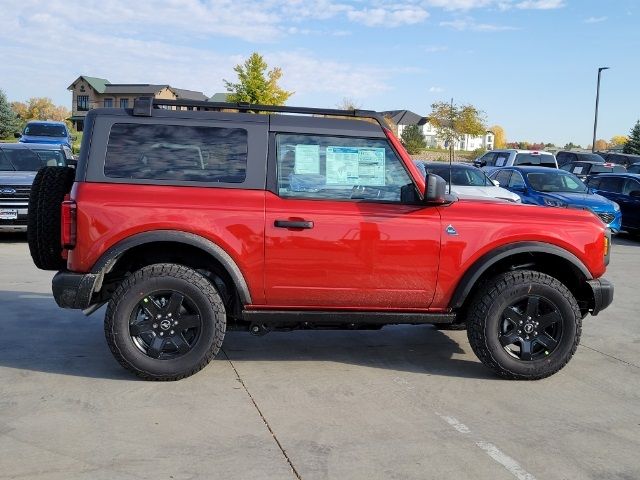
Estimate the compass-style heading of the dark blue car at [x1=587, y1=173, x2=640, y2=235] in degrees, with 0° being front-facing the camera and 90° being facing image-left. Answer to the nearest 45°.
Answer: approximately 315°

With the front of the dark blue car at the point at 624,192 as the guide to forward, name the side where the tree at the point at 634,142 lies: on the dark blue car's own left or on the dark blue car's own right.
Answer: on the dark blue car's own left

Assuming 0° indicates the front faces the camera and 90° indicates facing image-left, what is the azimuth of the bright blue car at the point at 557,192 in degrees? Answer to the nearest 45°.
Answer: approximately 315°

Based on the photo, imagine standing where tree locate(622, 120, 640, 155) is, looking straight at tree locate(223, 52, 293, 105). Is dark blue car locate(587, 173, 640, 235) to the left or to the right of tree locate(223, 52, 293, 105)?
left

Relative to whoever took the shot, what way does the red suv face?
facing to the right of the viewer

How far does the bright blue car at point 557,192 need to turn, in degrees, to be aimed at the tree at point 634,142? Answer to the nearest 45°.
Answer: approximately 135° to its left

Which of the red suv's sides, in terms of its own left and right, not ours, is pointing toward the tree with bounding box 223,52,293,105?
left

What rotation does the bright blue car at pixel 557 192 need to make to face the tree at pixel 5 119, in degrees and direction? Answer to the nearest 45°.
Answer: approximately 180°

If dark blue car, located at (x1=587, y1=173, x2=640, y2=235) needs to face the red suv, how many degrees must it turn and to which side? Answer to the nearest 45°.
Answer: approximately 45° to its right

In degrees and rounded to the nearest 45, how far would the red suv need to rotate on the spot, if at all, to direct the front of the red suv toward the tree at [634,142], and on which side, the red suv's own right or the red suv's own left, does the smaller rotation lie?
approximately 45° to the red suv's own left
